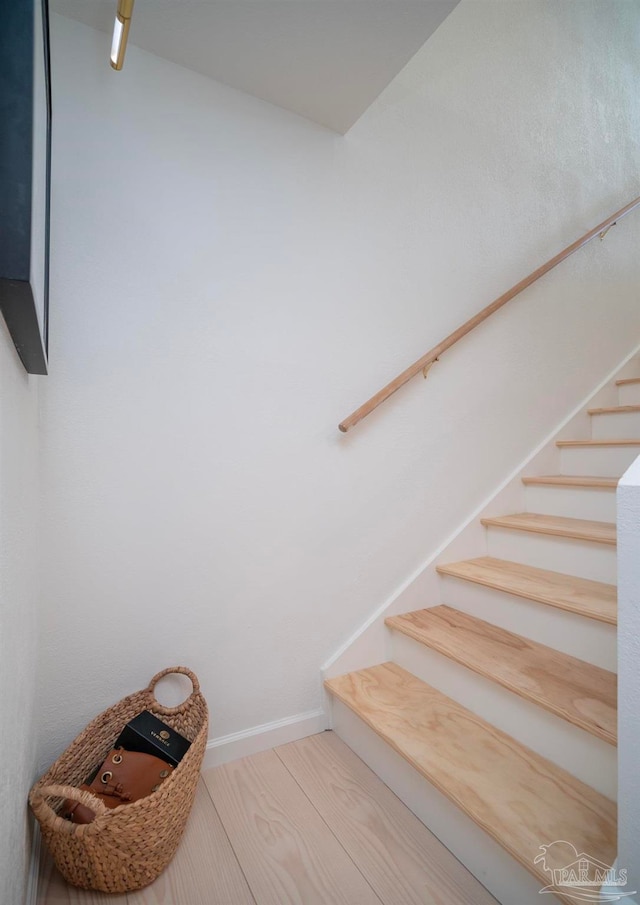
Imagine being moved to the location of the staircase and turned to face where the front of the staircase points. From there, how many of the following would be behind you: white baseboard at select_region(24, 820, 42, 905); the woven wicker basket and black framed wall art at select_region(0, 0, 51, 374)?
0

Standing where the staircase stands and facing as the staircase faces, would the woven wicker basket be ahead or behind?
ahead

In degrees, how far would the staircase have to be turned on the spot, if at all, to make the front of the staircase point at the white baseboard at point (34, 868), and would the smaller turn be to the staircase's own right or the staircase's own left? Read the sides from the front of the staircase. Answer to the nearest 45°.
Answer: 0° — it already faces it

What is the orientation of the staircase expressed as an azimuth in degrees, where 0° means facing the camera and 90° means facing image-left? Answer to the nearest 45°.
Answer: approximately 45°

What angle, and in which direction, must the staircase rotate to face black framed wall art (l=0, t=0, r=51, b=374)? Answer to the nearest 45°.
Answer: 0° — it already faces it

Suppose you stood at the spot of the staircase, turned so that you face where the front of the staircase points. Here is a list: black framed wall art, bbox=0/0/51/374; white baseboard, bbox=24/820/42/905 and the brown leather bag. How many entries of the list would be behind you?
0

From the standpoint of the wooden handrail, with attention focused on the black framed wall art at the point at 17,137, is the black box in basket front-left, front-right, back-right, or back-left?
front-right

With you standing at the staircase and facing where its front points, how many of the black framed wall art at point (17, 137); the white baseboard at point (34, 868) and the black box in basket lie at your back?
0

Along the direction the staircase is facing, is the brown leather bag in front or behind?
in front
